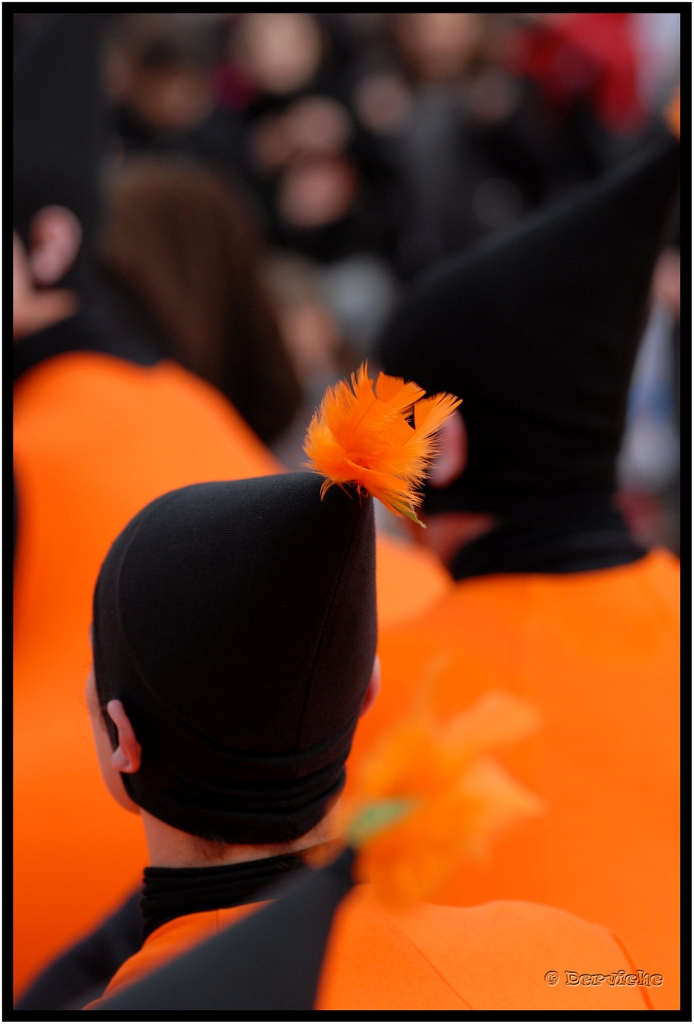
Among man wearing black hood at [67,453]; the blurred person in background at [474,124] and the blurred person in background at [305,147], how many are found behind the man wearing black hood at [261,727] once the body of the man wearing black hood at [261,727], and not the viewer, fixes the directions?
0

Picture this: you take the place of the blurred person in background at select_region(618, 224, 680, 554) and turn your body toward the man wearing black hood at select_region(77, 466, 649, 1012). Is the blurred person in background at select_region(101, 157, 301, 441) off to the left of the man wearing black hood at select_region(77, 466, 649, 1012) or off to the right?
right

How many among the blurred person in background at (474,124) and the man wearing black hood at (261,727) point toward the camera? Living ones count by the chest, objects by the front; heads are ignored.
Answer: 1

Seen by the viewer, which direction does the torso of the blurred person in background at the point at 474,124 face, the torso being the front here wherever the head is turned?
toward the camera

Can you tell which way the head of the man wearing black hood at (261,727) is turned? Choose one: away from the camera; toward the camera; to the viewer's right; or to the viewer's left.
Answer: away from the camera

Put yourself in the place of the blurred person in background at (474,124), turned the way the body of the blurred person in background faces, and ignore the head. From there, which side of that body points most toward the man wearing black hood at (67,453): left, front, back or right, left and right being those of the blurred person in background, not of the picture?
front

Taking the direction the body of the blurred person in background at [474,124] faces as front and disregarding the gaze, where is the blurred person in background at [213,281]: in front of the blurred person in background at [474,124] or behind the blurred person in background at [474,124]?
in front

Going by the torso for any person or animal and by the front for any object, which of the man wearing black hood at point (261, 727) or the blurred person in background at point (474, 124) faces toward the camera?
the blurred person in background

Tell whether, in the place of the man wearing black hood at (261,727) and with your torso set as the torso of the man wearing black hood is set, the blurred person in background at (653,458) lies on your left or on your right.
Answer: on your right

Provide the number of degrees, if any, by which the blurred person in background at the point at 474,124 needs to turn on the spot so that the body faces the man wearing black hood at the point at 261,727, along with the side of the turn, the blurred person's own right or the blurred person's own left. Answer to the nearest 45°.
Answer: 0° — they already face them

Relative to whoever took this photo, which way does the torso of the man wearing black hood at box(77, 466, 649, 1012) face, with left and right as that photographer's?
facing away from the viewer and to the left of the viewer

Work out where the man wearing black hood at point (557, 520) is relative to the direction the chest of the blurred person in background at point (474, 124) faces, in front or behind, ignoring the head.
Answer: in front
